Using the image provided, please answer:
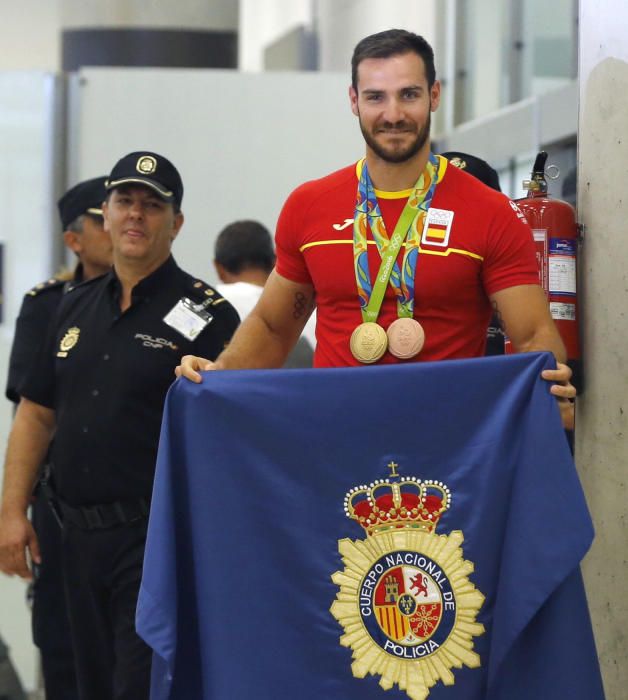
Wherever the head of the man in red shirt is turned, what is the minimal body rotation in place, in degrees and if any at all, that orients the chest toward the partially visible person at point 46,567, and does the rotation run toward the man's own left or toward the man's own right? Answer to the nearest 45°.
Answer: approximately 135° to the man's own right

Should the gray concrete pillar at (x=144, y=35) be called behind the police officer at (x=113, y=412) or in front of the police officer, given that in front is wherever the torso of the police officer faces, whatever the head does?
behind

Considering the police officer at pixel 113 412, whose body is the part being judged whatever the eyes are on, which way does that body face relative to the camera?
toward the camera

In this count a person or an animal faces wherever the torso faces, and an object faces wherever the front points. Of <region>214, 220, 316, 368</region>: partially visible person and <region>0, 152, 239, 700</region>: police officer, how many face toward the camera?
1

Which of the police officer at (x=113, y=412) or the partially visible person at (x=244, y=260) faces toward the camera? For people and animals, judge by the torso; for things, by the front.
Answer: the police officer

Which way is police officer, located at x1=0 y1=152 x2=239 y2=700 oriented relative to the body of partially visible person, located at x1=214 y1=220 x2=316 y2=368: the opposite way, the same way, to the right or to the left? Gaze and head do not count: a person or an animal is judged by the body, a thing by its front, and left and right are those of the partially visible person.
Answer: the opposite way

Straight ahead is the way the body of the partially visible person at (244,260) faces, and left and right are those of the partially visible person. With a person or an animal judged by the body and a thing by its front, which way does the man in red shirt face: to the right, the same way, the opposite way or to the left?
the opposite way

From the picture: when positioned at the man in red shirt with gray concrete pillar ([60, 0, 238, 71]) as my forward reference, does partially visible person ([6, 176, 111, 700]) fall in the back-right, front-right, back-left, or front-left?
front-left

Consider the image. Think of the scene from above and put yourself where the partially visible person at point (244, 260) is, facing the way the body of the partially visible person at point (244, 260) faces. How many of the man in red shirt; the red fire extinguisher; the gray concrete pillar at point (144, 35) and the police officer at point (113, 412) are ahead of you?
1

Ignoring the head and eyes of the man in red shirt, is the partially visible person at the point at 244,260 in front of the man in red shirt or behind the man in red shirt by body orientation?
behind

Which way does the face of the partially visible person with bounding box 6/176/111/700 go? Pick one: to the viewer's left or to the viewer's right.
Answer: to the viewer's right

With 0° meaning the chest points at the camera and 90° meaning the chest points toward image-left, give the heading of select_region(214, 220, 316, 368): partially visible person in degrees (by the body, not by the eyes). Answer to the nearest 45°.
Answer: approximately 180°

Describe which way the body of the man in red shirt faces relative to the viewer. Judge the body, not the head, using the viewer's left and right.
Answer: facing the viewer
